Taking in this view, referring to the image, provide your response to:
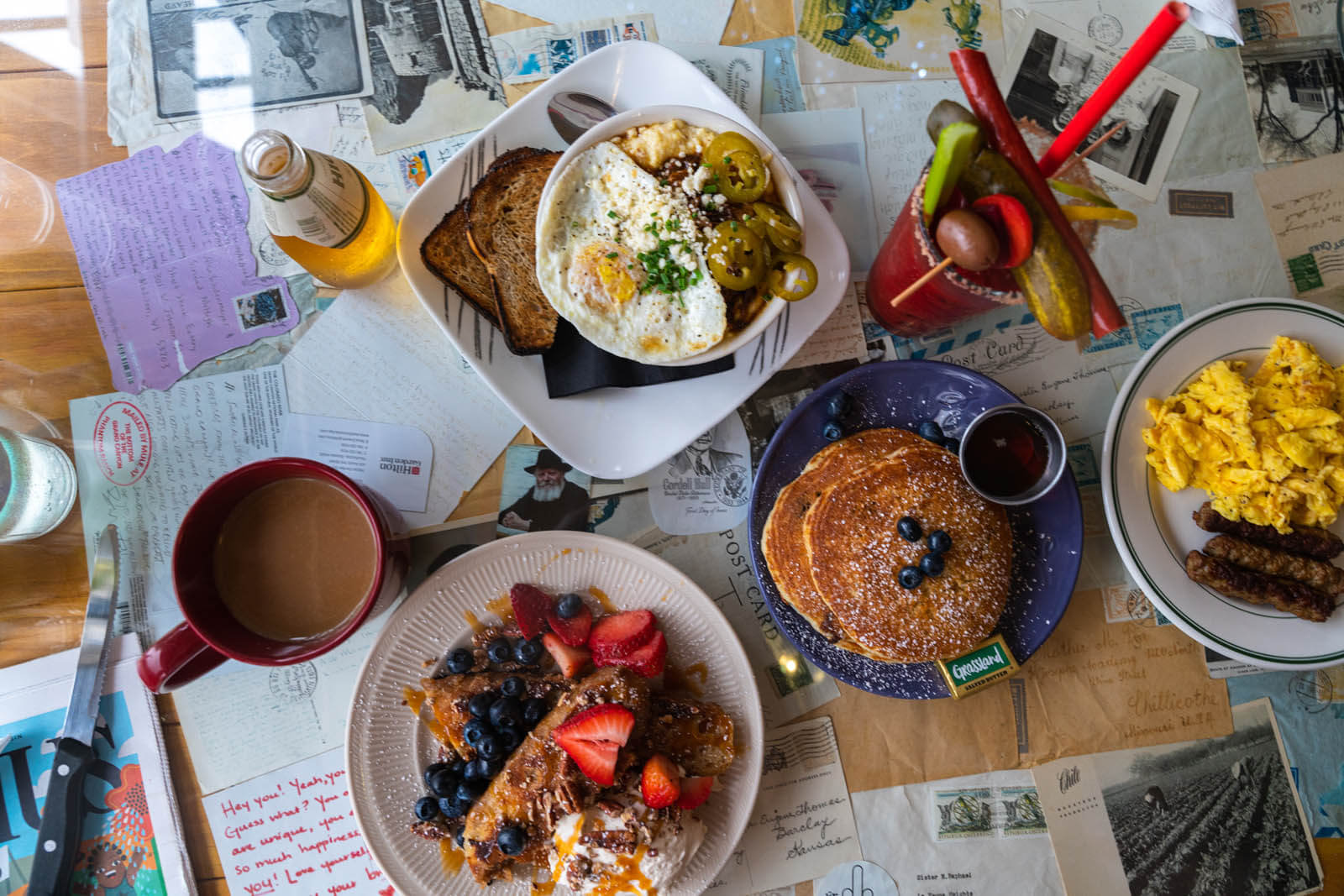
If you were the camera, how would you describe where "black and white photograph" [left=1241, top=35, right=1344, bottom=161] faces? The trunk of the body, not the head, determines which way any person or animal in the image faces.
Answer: facing the viewer

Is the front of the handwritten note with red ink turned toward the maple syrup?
no

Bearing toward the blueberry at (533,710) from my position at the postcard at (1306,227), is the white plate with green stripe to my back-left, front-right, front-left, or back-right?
front-left

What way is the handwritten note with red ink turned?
toward the camera
